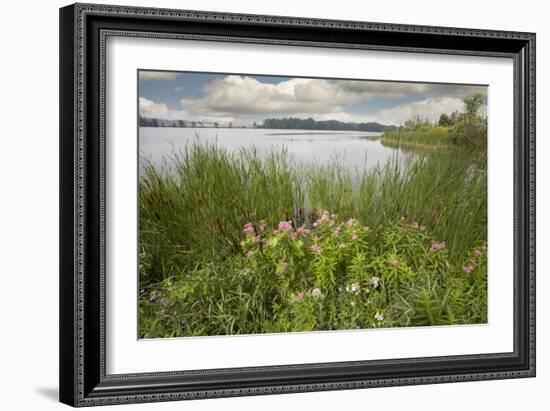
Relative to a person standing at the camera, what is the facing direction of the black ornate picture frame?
facing the viewer and to the right of the viewer
